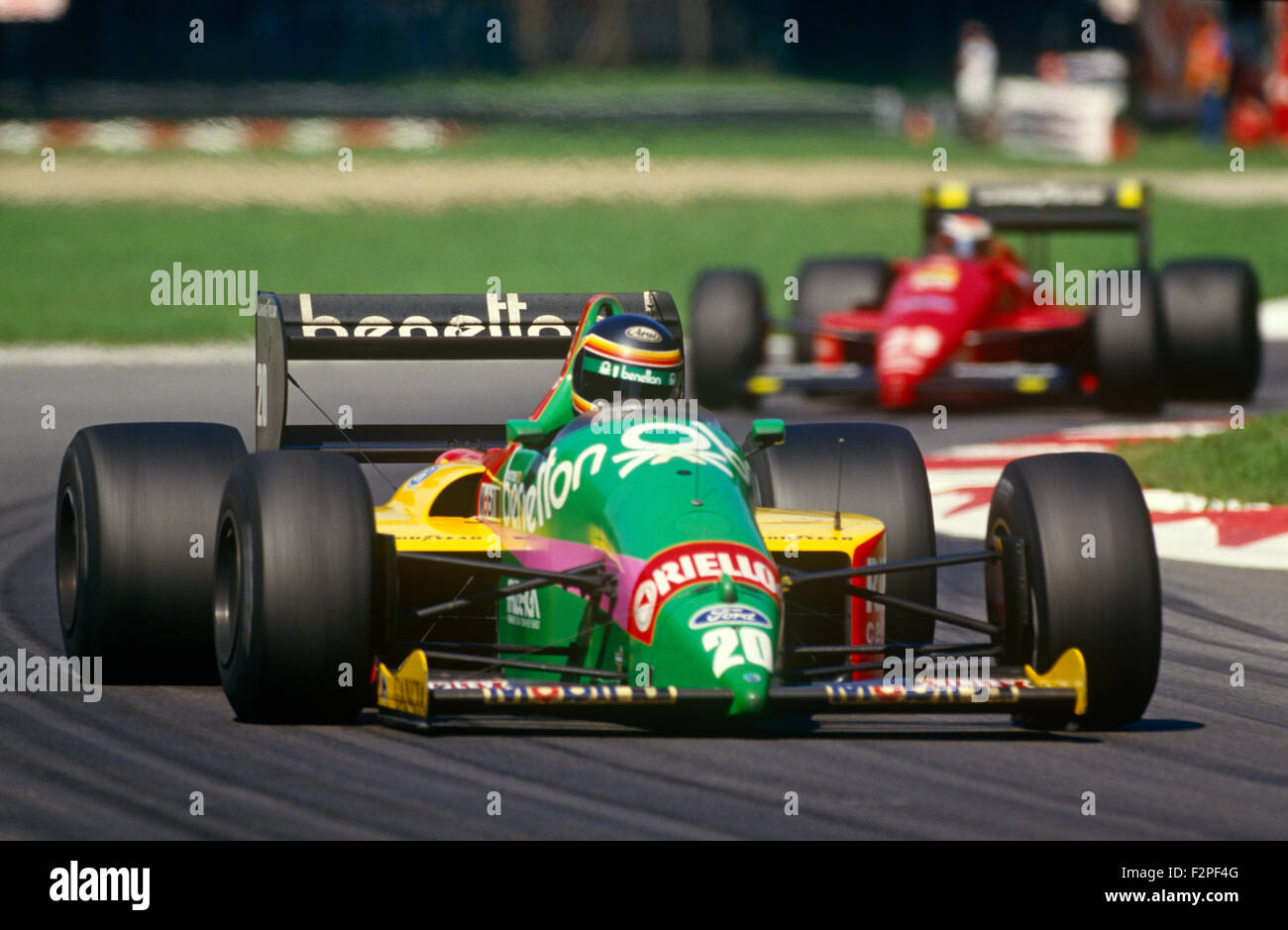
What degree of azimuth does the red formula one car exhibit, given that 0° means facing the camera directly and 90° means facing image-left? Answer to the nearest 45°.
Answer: approximately 0°

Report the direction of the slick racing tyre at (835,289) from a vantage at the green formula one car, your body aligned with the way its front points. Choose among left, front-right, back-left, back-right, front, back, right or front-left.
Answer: back

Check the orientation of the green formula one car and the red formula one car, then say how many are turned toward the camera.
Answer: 2

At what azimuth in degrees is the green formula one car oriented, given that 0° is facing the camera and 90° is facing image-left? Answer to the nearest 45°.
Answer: approximately 0°

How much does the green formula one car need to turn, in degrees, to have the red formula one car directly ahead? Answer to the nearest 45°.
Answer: approximately 180°

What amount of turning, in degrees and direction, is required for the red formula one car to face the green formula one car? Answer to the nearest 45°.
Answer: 0° — it already faces it
